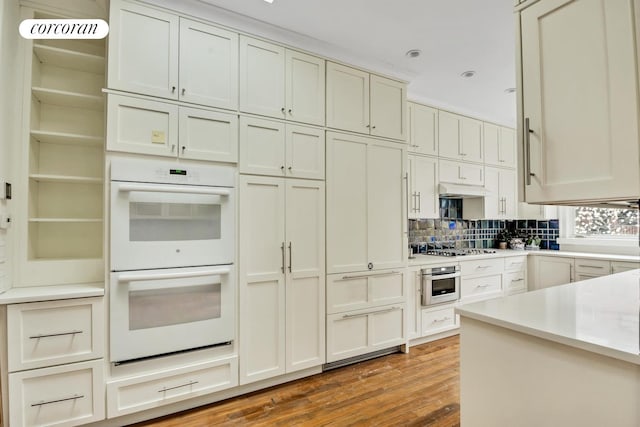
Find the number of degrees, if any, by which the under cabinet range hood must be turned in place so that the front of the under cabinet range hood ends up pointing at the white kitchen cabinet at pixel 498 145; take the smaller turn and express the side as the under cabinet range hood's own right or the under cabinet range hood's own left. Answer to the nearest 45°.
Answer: approximately 90° to the under cabinet range hood's own left

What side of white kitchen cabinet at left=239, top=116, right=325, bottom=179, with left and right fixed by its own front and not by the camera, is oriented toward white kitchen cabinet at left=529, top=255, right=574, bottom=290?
left

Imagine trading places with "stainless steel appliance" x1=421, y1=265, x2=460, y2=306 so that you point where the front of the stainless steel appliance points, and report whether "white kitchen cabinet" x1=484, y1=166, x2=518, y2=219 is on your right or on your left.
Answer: on your left

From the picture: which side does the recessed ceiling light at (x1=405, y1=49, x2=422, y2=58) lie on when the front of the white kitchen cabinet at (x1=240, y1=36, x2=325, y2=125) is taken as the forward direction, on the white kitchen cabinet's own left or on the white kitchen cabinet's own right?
on the white kitchen cabinet's own left

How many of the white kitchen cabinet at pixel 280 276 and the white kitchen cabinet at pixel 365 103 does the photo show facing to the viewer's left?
0

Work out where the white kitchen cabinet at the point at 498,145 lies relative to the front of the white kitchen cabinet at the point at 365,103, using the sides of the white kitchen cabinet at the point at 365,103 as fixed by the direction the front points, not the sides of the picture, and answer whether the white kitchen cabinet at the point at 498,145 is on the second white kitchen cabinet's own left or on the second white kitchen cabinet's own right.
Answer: on the second white kitchen cabinet's own left

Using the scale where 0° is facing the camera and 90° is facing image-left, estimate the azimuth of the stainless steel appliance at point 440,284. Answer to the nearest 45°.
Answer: approximately 315°

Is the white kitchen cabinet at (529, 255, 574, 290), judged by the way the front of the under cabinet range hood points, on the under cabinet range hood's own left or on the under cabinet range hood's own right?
on the under cabinet range hood's own left

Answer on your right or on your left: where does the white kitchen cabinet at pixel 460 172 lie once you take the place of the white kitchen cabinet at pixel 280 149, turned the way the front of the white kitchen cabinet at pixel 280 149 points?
on your left

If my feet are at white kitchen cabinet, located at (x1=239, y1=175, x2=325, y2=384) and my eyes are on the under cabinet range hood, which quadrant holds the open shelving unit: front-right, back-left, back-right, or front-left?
back-left

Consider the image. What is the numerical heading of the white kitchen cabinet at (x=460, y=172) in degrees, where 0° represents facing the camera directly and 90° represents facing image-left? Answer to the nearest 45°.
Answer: approximately 315°
